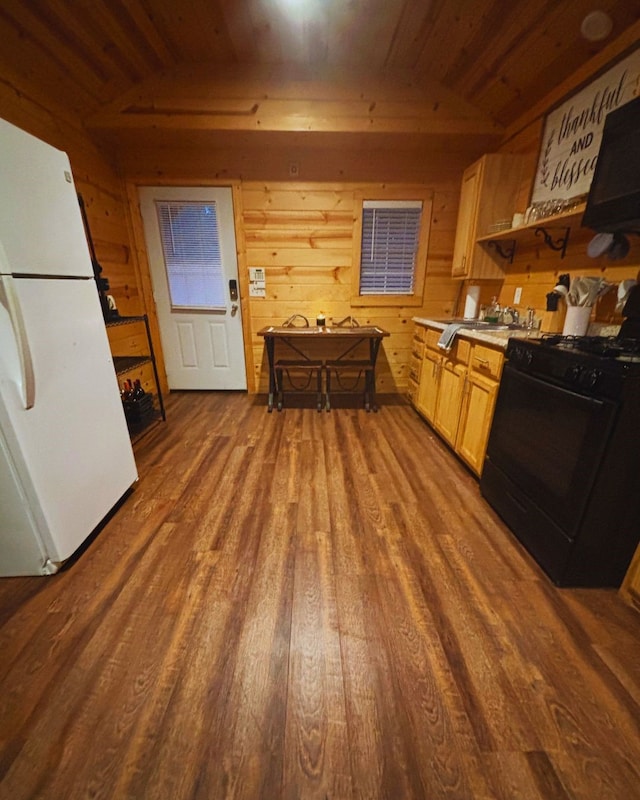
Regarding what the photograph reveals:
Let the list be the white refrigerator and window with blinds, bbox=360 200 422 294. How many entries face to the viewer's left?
0

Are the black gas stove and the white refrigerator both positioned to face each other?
yes

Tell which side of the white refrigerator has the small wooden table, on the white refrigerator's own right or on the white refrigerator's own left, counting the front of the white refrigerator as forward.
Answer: on the white refrigerator's own left

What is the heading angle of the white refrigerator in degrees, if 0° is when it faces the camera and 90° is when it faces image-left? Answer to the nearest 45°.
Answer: approximately 315°

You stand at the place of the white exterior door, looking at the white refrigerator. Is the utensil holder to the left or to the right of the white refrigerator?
left

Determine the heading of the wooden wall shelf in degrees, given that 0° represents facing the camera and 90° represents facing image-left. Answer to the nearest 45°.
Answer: approximately 45°

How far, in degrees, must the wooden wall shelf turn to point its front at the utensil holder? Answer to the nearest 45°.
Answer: approximately 45° to its left

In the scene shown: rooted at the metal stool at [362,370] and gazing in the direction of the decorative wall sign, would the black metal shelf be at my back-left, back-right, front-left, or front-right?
back-right

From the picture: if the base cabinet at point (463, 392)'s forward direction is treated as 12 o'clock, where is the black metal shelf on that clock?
The black metal shelf is roughly at 1 o'clock from the base cabinet.

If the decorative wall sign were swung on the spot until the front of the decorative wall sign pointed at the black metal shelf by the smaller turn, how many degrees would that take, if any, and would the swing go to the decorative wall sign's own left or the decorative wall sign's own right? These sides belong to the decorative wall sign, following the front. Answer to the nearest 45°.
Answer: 0° — it already faces it

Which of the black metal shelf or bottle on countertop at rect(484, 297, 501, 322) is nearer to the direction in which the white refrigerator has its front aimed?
the bottle on countertop

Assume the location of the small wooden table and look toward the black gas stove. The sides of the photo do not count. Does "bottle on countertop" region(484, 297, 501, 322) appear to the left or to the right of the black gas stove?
left

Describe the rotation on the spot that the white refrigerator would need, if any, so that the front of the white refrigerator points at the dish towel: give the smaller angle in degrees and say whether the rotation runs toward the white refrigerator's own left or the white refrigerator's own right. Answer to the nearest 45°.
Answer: approximately 45° to the white refrigerator's own left

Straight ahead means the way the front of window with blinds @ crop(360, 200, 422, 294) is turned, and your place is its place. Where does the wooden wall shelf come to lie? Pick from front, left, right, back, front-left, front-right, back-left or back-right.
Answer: front-left

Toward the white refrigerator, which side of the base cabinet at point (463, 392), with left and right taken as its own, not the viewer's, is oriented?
front
